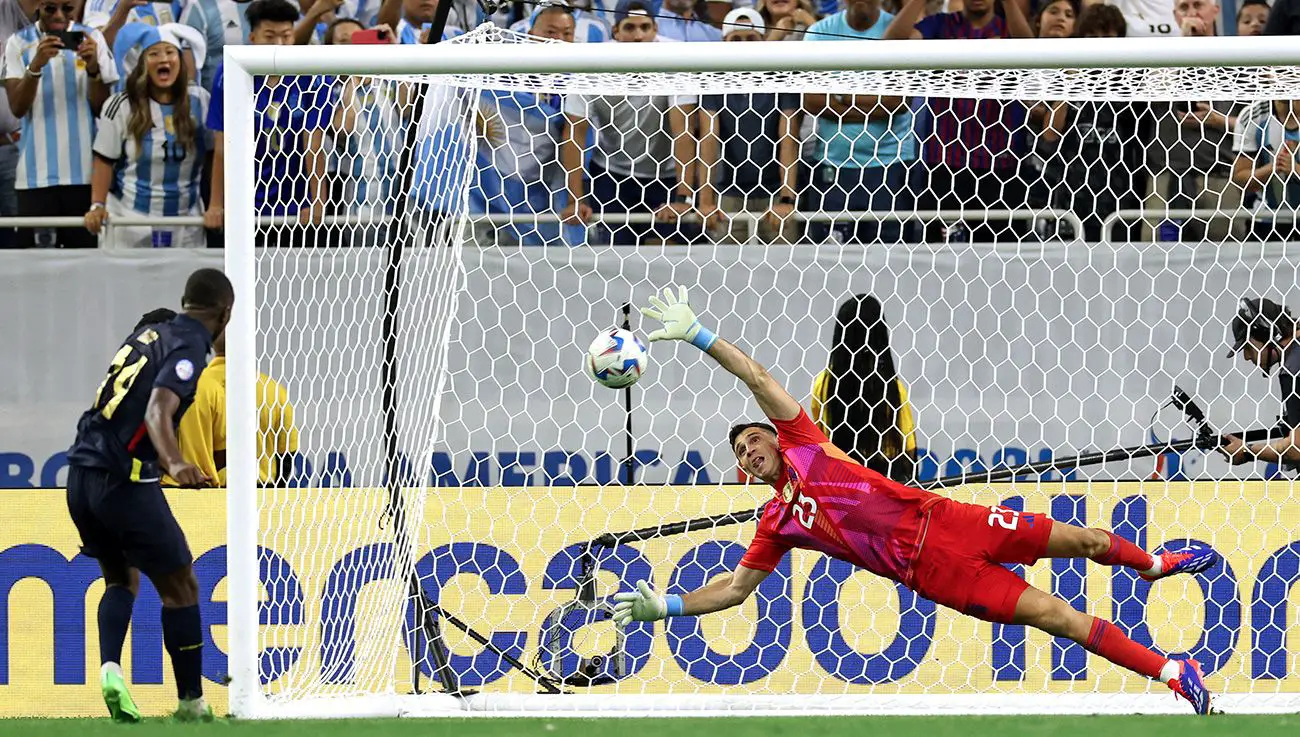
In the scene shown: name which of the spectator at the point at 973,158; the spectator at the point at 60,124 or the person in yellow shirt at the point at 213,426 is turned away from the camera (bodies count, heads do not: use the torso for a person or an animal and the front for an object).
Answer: the person in yellow shirt

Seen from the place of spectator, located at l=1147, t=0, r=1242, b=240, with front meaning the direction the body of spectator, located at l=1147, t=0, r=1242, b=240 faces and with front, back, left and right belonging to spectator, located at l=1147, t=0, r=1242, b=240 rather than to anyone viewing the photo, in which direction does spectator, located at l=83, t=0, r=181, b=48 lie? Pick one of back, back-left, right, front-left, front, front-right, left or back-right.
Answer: right

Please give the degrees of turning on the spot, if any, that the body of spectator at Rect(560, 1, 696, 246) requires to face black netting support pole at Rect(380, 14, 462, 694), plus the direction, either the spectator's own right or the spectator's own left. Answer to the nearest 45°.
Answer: approximately 45° to the spectator's own right

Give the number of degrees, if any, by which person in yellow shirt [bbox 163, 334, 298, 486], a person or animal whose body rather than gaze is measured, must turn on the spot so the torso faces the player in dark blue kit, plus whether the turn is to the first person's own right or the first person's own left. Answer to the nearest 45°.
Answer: approximately 180°

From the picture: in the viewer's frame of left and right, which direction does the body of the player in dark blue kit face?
facing away from the viewer and to the right of the viewer

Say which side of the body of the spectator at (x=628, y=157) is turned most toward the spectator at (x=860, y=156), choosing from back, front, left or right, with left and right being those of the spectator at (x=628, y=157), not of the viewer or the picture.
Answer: left

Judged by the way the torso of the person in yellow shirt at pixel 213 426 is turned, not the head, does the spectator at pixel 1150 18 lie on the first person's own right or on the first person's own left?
on the first person's own right

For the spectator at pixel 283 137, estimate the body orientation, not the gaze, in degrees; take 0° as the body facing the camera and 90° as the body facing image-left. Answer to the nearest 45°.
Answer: approximately 0°

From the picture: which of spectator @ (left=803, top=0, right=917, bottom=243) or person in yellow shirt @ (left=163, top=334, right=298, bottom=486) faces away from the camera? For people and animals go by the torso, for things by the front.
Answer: the person in yellow shirt

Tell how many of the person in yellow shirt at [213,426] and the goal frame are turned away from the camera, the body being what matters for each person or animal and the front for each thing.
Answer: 1

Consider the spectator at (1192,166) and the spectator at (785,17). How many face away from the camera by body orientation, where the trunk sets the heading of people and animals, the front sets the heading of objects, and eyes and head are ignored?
0

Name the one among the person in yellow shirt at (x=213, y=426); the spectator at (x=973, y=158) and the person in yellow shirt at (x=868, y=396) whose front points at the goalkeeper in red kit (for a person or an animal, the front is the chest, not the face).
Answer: the spectator
